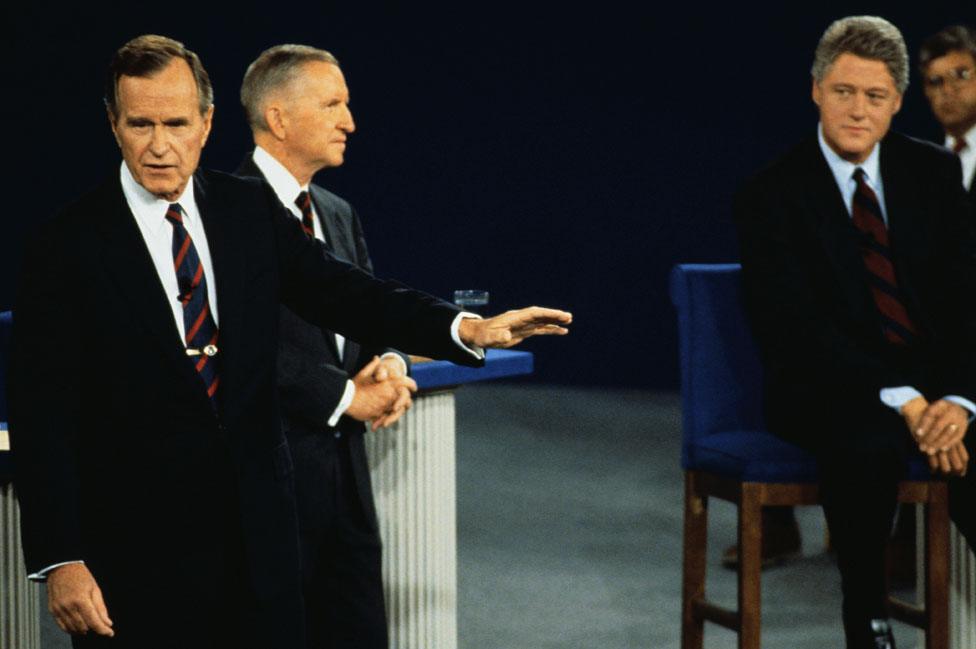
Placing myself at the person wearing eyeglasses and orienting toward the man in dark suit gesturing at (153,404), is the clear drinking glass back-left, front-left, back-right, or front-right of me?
front-right

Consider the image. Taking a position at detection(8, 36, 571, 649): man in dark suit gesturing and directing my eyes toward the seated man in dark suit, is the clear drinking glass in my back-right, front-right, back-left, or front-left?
front-left

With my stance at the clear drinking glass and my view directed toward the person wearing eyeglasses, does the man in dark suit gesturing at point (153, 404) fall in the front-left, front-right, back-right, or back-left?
back-right

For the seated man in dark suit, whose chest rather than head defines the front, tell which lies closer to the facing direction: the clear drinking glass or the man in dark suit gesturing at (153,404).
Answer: the man in dark suit gesturing

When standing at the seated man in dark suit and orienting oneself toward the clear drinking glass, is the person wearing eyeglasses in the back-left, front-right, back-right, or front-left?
back-right

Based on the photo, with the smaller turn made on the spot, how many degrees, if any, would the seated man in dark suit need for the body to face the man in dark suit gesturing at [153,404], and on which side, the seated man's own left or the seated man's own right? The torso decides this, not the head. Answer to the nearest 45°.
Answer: approximately 90° to the seated man's own right

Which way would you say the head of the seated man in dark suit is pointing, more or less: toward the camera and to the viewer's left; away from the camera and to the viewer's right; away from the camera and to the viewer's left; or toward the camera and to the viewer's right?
toward the camera and to the viewer's left

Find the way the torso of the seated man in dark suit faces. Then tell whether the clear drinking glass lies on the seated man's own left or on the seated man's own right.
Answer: on the seated man's own right

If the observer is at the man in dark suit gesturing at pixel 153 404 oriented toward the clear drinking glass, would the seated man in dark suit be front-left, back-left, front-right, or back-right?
front-right

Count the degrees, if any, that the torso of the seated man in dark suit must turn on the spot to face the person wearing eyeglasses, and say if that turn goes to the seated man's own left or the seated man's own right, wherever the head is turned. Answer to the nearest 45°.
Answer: approximately 135° to the seated man's own left

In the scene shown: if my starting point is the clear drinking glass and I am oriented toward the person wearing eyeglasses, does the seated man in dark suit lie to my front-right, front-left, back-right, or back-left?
front-right
